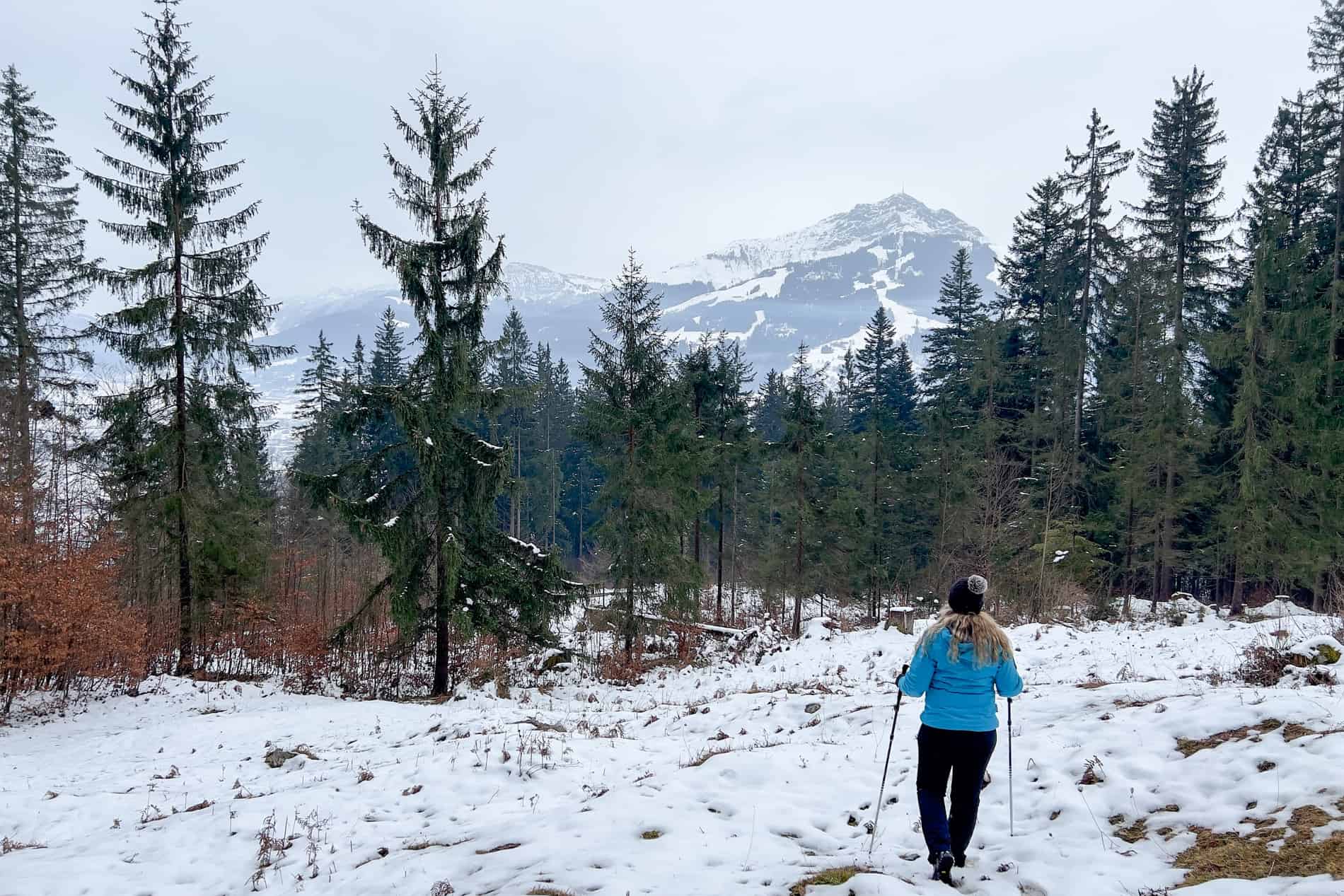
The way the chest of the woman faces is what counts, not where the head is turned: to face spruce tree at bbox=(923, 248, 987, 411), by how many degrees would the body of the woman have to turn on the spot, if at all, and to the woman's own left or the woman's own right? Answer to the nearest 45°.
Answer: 0° — they already face it

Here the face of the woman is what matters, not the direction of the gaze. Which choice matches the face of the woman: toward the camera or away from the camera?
away from the camera

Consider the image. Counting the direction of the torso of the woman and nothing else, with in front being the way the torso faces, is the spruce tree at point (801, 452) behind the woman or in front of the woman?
in front

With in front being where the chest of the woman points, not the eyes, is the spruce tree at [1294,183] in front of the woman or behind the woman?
in front

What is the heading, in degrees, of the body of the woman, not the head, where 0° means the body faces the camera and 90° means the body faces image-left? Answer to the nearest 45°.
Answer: approximately 180°

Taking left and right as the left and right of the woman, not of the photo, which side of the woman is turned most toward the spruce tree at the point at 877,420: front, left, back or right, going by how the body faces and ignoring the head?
front

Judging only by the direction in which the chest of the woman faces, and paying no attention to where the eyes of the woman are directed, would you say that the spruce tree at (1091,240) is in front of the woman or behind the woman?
in front
